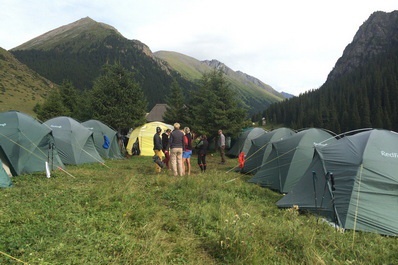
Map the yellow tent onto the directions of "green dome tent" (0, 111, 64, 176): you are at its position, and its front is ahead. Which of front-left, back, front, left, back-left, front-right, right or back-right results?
front-left

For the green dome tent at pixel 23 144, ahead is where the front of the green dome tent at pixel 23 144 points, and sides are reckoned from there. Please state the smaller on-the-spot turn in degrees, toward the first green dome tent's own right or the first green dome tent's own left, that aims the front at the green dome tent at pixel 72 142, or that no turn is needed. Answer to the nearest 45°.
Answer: approximately 45° to the first green dome tent's own left

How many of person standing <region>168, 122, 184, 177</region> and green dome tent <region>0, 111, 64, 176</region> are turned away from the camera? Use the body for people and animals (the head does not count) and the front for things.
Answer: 1

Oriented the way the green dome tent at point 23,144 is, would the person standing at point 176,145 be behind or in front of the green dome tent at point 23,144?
in front

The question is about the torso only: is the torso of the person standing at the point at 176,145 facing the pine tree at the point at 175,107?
yes

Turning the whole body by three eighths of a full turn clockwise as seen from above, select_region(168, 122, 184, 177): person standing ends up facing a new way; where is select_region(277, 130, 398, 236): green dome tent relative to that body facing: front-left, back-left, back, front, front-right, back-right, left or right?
front

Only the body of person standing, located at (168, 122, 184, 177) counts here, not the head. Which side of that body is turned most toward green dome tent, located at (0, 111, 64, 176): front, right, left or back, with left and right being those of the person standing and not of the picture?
left

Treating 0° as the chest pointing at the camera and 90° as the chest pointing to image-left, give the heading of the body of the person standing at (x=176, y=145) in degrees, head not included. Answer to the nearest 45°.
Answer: approximately 180°

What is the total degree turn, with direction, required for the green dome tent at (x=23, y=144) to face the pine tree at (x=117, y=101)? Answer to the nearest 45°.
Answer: approximately 45° to its left

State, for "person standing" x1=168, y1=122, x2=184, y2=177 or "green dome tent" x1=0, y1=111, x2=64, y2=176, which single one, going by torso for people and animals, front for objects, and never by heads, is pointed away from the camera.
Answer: the person standing

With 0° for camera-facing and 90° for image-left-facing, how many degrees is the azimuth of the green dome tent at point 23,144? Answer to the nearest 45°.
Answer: approximately 270°

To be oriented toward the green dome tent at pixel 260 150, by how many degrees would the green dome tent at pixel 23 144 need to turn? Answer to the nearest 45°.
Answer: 0° — it already faces it

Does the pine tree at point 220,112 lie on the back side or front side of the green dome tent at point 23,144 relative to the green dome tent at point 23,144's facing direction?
on the front side
